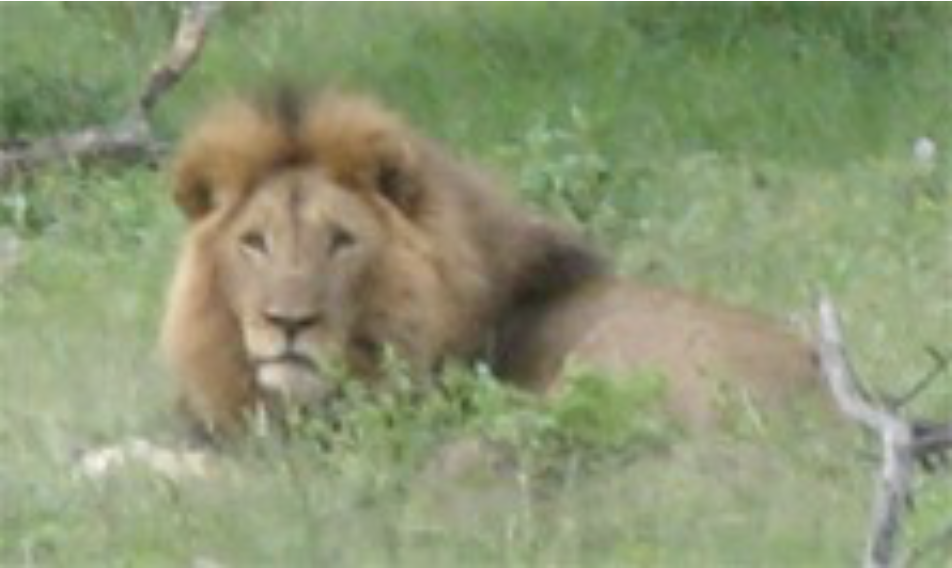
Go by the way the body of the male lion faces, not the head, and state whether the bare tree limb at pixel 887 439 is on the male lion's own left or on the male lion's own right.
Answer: on the male lion's own left

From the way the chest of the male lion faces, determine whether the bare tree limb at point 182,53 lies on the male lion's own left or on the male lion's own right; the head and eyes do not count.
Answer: on the male lion's own right

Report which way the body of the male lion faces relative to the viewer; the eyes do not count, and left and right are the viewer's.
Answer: facing the viewer and to the left of the viewer
